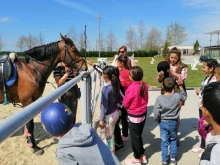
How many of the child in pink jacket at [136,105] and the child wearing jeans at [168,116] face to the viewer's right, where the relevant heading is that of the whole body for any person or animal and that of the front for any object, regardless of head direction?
0

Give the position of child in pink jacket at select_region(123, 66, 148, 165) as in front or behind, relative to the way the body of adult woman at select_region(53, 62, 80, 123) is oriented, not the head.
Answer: in front

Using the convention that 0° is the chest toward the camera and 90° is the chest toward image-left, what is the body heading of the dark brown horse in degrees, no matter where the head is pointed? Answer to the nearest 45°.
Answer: approximately 270°

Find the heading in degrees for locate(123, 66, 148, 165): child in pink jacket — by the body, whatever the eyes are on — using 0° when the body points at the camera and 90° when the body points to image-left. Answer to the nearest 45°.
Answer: approximately 135°

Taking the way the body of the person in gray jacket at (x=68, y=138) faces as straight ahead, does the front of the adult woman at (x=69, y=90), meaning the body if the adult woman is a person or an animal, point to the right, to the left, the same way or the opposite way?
the opposite way

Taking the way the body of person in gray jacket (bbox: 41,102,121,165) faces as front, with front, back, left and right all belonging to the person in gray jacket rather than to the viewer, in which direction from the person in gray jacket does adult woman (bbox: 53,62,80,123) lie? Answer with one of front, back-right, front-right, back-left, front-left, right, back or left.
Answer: front-right

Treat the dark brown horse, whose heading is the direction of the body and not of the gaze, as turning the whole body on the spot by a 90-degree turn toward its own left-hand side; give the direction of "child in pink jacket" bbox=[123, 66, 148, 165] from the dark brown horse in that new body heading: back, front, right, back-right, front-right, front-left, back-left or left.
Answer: back-right

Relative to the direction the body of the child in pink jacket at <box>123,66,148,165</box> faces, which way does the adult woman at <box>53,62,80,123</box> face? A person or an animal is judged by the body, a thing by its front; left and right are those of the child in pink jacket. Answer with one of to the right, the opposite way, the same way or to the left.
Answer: the opposite way

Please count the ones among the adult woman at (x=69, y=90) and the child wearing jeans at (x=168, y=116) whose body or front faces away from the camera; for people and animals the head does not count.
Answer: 1

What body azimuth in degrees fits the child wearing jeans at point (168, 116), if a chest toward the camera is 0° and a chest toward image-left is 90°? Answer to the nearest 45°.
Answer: approximately 180°

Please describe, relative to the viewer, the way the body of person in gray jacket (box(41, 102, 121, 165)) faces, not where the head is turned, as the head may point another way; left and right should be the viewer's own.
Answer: facing away from the viewer and to the left of the viewer

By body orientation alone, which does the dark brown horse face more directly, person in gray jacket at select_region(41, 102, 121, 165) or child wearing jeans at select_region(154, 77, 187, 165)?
the child wearing jeans

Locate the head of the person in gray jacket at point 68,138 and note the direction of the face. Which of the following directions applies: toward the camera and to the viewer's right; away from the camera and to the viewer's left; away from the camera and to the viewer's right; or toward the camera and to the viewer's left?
away from the camera and to the viewer's left
